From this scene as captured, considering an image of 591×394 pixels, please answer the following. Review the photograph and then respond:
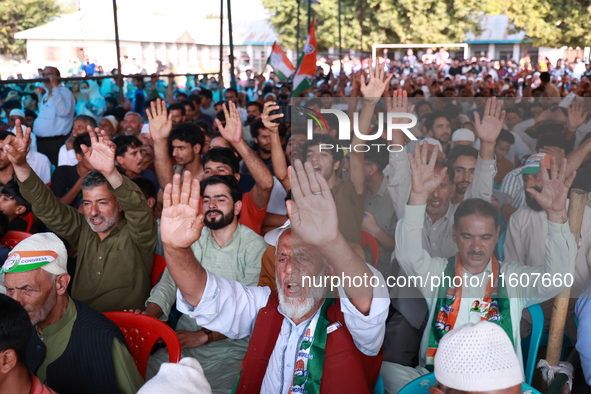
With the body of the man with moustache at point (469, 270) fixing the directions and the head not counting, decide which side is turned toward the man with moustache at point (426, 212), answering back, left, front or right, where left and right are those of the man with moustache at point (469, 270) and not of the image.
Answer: back

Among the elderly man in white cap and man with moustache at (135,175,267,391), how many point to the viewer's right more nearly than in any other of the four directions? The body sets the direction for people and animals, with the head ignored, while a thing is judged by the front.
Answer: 0

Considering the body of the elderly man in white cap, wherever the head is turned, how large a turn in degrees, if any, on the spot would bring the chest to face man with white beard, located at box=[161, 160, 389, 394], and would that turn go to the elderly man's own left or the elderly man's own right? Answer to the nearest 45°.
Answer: approximately 90° to the elderly man's own left

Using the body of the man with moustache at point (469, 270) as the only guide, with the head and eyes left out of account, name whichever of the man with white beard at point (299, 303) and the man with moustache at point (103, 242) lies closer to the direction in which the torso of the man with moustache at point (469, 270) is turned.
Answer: the man with white beard

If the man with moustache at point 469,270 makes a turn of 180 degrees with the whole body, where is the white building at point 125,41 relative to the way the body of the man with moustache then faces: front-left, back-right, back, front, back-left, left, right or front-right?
front-left

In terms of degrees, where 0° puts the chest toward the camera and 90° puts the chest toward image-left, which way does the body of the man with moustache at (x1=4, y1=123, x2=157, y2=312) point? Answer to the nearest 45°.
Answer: approximately 45°

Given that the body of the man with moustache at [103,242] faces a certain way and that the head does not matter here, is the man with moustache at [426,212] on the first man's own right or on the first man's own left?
on the first man's own left

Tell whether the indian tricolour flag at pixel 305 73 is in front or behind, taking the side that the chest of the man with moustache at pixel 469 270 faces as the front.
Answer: behind

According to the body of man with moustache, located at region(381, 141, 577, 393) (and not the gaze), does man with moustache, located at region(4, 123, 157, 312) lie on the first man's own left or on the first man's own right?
on the first man's own right

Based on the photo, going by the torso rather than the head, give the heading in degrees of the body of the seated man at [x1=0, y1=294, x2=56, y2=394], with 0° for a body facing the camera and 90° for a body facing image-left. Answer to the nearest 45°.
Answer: approximately 45°

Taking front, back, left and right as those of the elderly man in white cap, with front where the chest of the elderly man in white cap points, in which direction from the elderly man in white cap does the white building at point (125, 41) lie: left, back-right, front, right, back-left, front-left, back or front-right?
back-right

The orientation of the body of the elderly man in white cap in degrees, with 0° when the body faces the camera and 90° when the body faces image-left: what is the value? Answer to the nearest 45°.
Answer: approximately 45°
